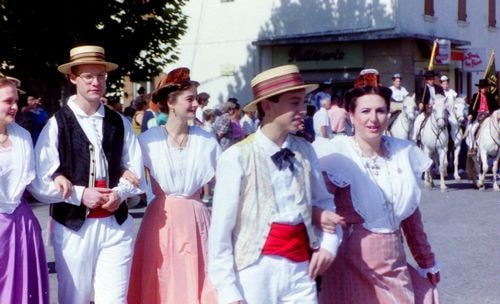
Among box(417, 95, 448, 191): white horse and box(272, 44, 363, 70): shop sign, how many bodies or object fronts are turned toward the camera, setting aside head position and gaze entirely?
2

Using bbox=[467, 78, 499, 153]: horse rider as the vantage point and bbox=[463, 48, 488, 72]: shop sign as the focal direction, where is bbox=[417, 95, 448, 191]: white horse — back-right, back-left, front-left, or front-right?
back-left

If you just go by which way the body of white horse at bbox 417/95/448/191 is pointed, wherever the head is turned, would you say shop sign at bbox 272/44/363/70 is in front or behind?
behind

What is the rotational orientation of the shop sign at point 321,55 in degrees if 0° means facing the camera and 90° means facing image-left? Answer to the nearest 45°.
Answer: approximately 0°

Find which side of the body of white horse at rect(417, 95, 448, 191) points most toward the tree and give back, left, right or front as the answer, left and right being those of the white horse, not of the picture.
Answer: right

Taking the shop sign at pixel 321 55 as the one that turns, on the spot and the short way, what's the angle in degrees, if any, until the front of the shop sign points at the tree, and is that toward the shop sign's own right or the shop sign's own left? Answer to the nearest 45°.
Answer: approximately 45° to the shop sign's own right

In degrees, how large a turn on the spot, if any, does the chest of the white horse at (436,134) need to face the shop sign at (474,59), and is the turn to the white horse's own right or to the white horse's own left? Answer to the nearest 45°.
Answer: approximately 180°

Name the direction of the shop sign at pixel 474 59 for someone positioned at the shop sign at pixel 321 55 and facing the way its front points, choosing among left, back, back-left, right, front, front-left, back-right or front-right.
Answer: left

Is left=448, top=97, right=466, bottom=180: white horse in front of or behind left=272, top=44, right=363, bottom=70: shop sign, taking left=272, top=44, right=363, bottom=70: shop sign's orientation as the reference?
in front

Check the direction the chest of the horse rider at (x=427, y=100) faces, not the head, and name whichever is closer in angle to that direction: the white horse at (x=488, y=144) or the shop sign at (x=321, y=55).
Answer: the white horse

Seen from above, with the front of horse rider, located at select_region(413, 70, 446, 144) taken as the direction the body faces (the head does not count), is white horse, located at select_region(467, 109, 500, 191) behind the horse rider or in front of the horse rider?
in front
